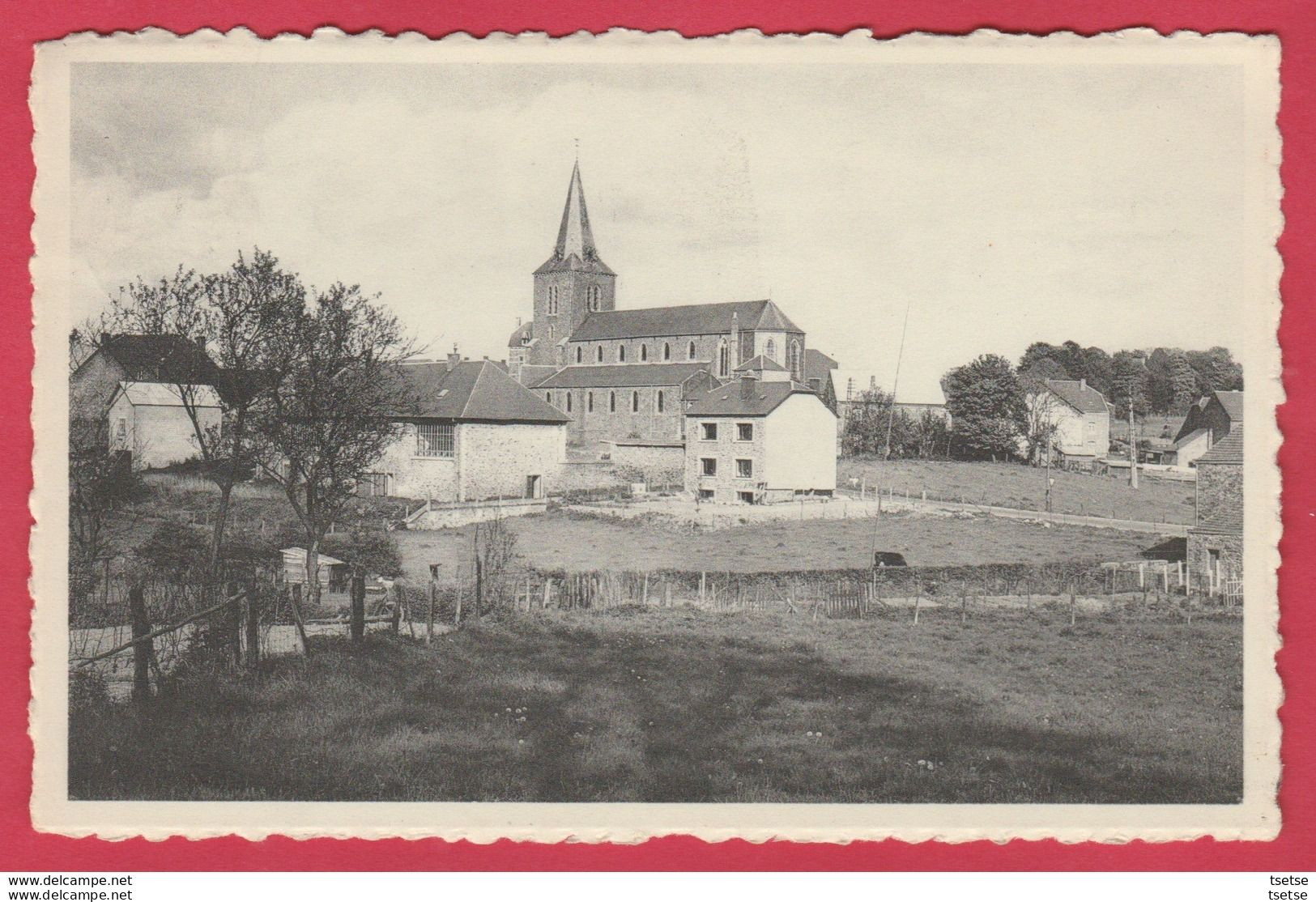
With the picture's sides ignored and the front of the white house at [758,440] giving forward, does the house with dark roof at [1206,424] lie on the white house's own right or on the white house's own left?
on the white house's own left

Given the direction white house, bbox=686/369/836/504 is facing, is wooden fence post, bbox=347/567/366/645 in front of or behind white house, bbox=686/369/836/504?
in front

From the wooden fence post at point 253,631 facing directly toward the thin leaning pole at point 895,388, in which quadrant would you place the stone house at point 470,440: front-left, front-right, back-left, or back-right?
front-left

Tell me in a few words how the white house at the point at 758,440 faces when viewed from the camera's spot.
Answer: facing the viewer and to the left of the viewer

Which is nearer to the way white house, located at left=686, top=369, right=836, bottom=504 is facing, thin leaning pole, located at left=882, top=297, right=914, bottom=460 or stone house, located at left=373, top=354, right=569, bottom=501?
the stone house

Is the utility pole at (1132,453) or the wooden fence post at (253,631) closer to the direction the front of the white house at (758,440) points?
the wooden fence post

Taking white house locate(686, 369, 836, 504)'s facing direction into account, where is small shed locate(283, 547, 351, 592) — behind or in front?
in front

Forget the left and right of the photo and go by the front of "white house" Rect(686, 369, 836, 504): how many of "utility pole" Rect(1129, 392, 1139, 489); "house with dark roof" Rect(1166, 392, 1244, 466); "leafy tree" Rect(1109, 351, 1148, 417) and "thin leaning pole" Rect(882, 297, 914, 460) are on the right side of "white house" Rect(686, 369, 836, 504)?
0

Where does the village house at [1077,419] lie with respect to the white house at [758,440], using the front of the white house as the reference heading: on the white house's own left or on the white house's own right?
on the white house's own left

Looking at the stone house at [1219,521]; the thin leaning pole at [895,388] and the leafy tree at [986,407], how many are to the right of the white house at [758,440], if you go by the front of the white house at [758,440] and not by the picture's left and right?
0

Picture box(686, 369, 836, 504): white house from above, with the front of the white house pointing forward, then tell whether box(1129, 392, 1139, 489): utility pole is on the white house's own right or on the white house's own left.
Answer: on the white house's own left

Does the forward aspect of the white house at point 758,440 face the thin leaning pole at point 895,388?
no
